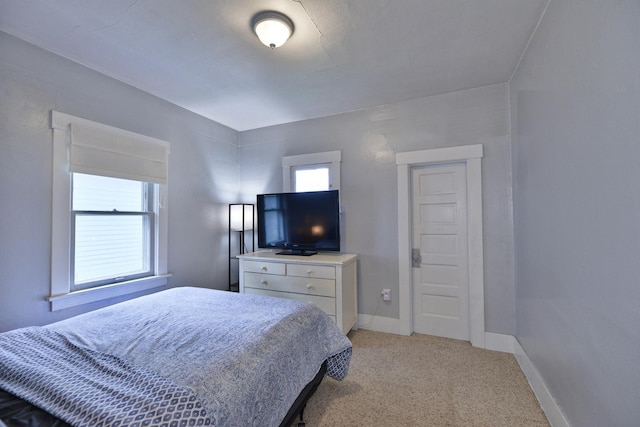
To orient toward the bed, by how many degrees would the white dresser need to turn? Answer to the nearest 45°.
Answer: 0° — it already faces it

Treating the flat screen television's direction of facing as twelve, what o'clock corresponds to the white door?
The white door is roughly at 8 o'clock from the flat screen television.

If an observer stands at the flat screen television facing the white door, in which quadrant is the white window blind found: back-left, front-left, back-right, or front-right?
back-right

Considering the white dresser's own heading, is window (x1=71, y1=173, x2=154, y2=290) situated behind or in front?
in front

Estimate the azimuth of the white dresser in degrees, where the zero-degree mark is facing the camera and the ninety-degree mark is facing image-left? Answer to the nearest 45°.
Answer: approximately 45°

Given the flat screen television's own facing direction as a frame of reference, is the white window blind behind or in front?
in front

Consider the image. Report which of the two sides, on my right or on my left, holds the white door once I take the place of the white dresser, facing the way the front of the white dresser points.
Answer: on my left

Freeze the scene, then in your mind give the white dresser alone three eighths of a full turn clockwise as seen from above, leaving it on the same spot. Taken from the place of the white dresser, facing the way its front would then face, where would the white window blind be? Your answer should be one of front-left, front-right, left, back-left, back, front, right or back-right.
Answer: left

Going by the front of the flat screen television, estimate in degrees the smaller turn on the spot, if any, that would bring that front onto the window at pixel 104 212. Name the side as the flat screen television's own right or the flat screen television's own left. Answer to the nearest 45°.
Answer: approximately 45° to the flat screen television's own right

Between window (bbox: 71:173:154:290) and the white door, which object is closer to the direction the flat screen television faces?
the window

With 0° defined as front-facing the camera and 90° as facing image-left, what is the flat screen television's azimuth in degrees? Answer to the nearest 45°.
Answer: approximately 45°
